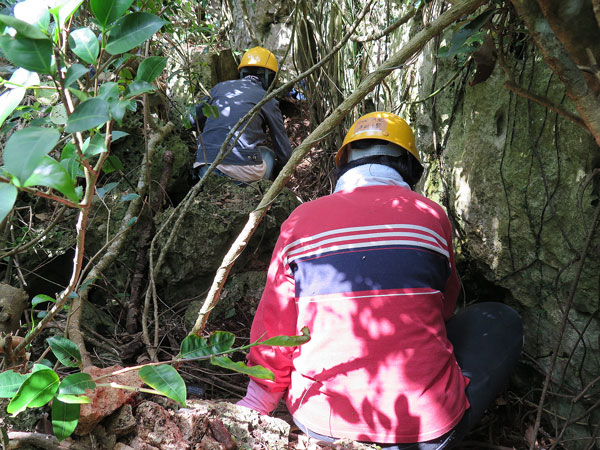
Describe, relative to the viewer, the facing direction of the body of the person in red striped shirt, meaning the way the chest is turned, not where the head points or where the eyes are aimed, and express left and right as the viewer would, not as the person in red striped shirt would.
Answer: facing away from the viewer

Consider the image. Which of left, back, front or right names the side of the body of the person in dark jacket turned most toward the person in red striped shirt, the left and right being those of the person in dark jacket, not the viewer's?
back

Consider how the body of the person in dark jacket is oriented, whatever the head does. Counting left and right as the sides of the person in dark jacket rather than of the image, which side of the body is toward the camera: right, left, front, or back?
back

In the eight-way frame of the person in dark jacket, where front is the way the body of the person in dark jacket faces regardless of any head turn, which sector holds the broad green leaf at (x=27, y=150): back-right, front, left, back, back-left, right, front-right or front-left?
back

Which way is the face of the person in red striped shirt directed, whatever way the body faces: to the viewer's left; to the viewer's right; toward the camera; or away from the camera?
away from the camera

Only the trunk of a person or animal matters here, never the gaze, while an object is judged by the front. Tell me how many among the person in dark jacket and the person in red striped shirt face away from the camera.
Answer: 2

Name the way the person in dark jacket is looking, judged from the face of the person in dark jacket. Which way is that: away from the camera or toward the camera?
away from the camera

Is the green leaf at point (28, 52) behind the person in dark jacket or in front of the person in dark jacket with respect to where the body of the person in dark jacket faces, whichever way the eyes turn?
behind
